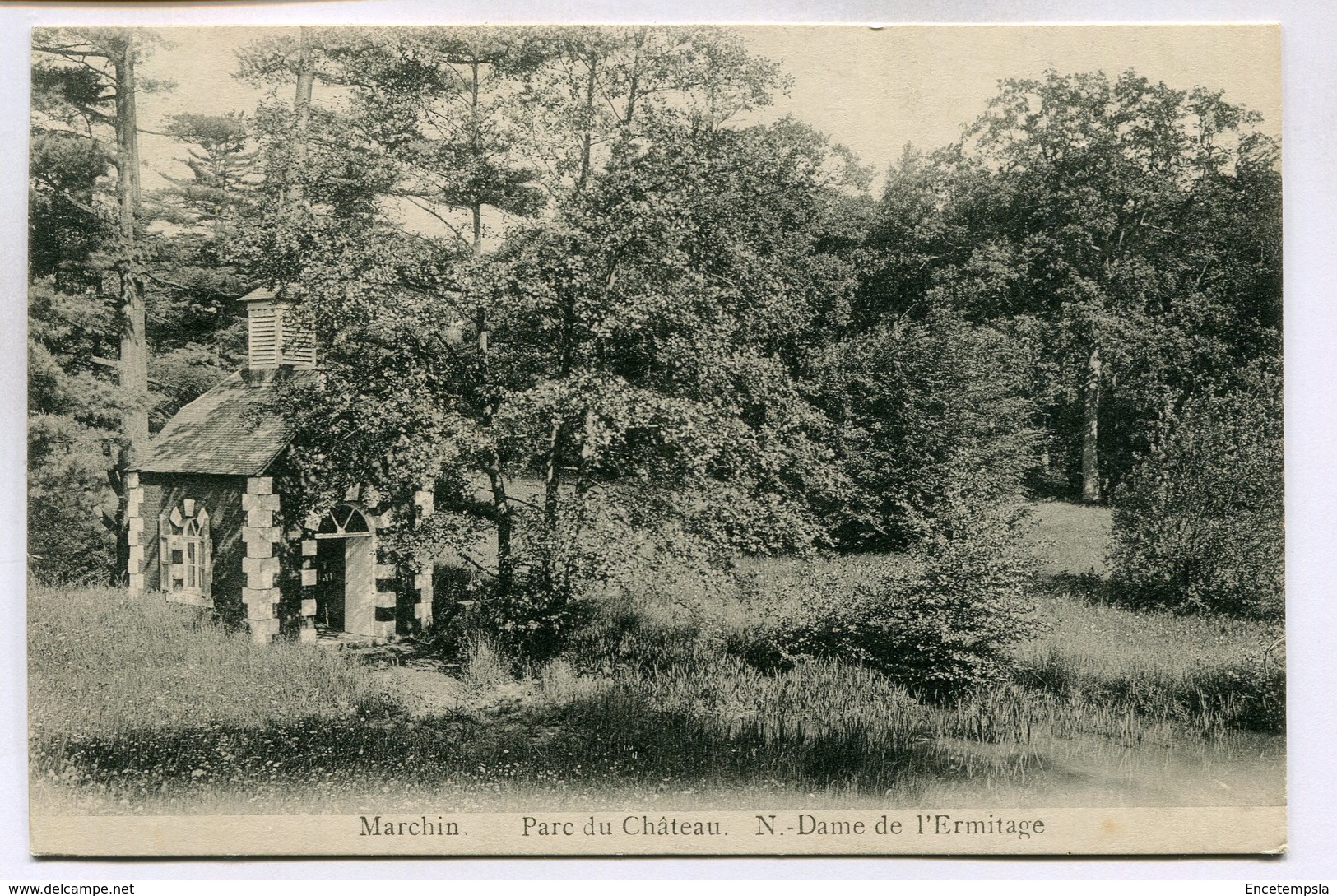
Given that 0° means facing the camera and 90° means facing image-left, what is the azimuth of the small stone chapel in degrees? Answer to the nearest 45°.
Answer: approximately 315°
